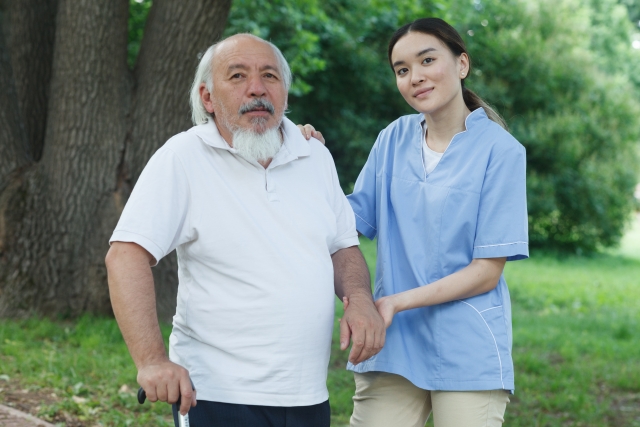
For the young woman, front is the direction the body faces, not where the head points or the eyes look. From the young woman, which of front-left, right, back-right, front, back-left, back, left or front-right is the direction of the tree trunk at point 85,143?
right

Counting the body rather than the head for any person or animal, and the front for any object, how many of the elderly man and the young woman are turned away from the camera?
0

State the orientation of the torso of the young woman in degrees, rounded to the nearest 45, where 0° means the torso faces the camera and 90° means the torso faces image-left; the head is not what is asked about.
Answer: approximately 45°

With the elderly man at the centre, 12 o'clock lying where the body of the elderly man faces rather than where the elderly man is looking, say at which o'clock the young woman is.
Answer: The young woman is roughly at 10 o'clock from the elderly man.

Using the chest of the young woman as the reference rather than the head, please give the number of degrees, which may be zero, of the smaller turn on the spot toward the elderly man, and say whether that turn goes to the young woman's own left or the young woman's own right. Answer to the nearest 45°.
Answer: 0° — they already face them

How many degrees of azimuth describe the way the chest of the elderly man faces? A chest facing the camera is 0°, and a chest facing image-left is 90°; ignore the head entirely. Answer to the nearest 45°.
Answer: approximately 315°

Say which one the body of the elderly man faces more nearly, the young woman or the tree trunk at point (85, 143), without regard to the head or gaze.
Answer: the young woman

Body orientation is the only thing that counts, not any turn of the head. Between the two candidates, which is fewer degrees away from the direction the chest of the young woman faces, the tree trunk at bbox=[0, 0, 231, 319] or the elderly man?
the elderly man

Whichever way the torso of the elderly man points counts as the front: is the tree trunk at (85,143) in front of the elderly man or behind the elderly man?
behind
